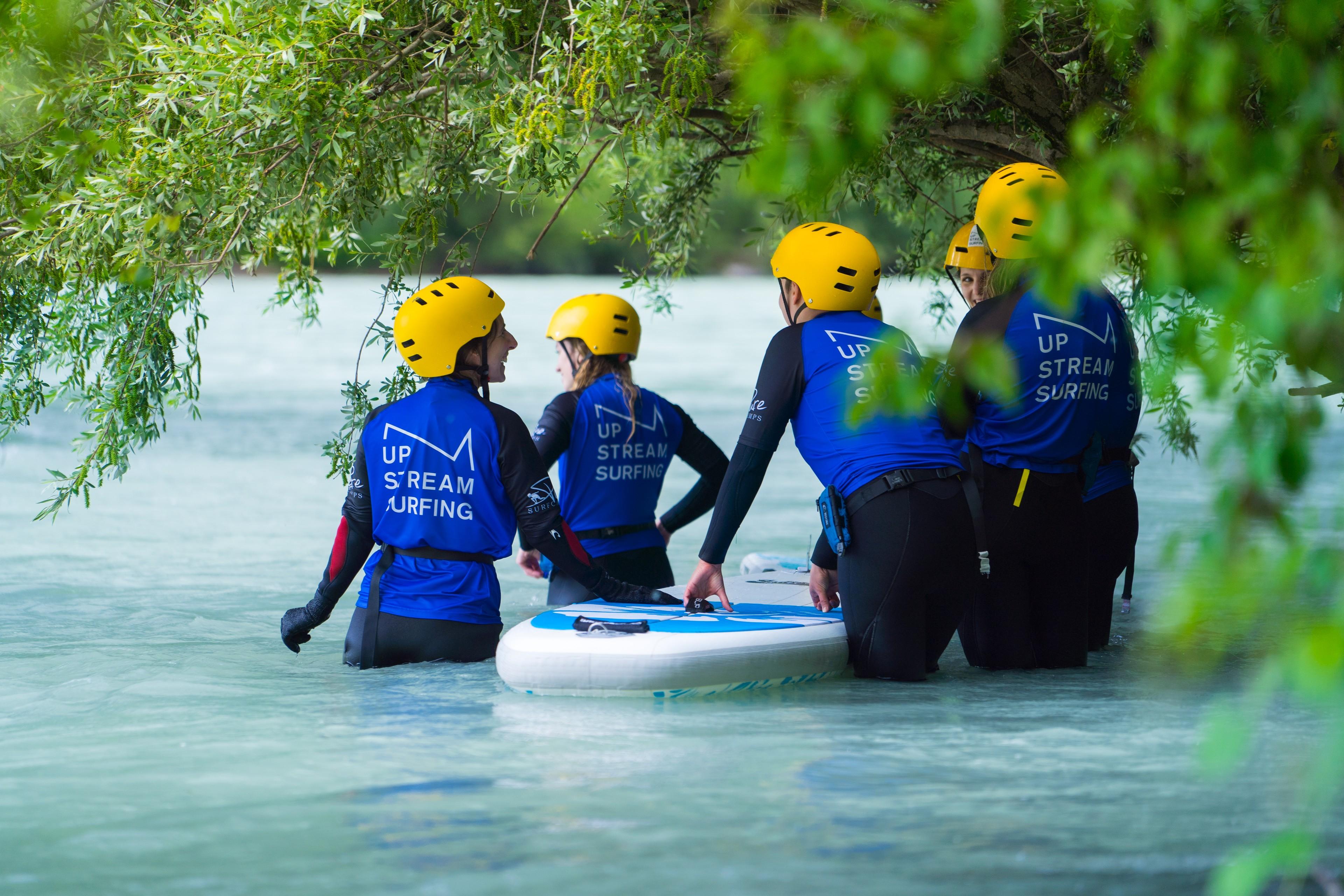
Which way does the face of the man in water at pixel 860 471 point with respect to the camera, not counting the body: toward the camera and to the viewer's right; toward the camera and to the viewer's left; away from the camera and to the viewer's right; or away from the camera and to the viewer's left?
away from the camera and to the viewer's left

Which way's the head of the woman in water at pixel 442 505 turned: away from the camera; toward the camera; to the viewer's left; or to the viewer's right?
to the viewer's right

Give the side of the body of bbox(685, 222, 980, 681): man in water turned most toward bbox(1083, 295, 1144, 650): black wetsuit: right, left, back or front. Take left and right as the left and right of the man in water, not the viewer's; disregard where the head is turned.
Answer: right

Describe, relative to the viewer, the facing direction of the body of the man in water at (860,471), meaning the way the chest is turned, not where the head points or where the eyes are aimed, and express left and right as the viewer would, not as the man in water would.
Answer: facing away from the viewer and to the left of the viewer

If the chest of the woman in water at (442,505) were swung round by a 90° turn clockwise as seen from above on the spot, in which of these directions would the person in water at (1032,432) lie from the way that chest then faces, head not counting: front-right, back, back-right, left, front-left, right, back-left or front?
front

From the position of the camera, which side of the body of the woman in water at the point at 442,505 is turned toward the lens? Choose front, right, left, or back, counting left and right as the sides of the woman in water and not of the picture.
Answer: back

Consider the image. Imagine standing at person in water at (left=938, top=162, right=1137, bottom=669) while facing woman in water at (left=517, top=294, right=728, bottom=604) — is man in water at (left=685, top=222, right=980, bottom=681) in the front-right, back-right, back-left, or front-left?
front-left

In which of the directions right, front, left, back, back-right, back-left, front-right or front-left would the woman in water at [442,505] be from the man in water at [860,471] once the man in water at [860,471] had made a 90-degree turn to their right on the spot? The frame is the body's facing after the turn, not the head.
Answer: back-left

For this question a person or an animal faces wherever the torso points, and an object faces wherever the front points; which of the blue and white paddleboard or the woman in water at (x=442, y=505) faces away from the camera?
the woman in water

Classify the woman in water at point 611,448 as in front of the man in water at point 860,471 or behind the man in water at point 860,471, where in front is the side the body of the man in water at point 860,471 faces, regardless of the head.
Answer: in front
